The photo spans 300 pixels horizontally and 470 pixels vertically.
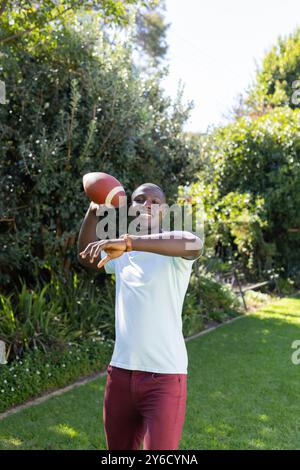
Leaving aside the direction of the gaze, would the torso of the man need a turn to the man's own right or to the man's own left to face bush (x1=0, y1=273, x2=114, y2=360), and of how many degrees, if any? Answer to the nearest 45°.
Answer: approximately 180°

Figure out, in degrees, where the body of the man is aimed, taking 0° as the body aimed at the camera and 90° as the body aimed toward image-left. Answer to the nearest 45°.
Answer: approximately 0°

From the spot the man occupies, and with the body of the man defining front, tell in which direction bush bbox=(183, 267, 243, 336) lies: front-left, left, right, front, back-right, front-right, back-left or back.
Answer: back
